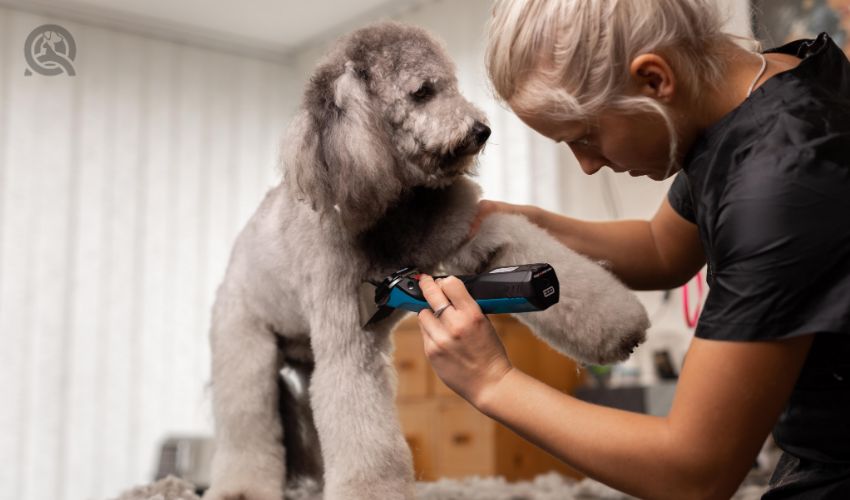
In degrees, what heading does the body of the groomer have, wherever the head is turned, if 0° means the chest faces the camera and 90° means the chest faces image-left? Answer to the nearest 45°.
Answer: approximately 90°

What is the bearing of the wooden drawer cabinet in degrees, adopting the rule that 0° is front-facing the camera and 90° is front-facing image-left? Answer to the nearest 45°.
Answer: approximately 45°

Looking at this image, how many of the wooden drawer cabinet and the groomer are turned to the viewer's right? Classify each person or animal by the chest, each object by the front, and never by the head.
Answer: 0

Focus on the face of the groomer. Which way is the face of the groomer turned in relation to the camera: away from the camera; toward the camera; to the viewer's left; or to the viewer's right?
to the viewer's left

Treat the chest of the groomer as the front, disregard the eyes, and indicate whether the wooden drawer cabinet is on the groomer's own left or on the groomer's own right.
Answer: on the groomer's own right

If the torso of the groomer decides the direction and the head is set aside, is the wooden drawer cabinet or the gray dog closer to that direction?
the gray dog

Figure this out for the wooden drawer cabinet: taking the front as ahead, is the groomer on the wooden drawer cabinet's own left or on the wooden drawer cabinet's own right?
on the wooden drawer cabinet's own left

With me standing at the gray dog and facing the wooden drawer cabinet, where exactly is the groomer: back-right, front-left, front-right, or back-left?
back-right
